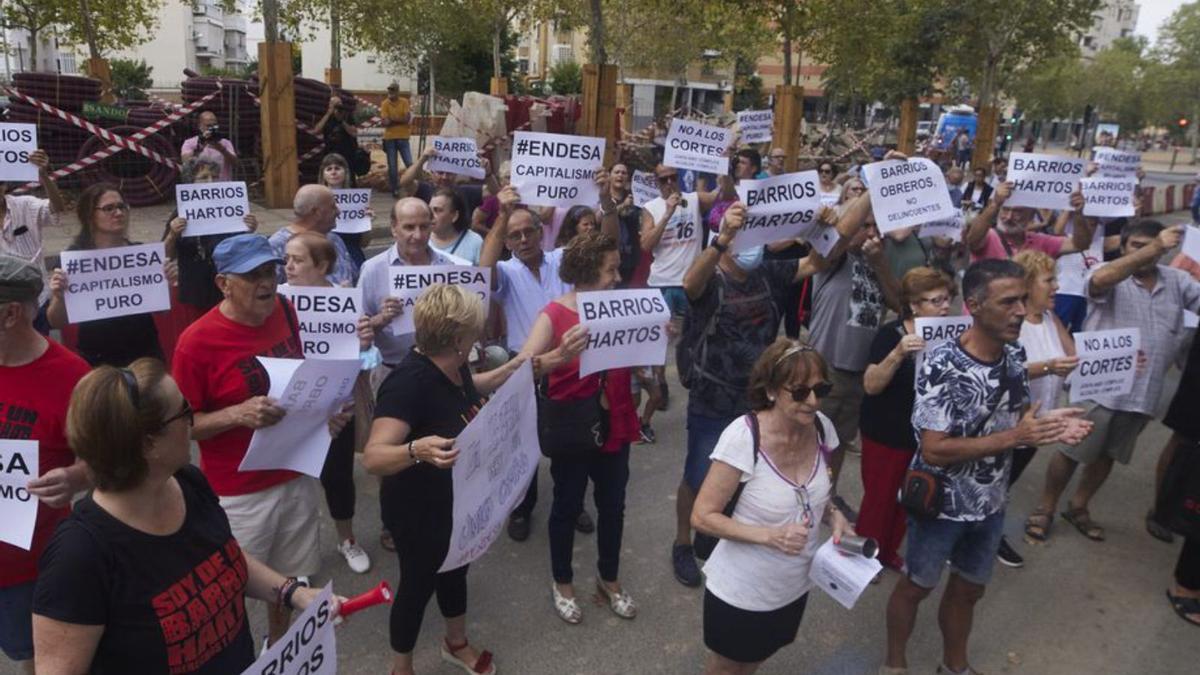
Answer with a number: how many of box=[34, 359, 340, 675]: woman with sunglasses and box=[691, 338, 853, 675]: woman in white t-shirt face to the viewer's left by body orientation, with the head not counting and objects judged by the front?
0

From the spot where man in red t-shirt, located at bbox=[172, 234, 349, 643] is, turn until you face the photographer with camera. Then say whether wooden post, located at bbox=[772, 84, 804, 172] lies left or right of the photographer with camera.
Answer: right

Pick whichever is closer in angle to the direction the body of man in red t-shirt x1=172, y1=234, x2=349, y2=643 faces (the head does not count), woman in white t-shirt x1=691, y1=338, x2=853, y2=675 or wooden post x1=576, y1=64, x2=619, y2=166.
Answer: the woman in white t-shirt

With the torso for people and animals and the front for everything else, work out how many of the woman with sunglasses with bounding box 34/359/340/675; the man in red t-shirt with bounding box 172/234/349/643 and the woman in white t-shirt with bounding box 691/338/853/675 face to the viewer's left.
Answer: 0

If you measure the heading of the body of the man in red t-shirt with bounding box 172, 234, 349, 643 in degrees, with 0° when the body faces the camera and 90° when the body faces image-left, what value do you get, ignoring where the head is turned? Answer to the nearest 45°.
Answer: approximately 315°

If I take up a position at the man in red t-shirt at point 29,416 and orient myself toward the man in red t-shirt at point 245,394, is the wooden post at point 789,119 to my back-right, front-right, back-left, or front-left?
front-left

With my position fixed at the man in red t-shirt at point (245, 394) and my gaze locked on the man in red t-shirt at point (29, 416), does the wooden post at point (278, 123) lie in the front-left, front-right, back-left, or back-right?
back-right

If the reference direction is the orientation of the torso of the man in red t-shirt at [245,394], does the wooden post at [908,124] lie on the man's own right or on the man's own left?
on the man's own left

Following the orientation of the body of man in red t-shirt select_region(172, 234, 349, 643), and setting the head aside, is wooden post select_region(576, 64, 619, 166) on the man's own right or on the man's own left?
on the man's own left

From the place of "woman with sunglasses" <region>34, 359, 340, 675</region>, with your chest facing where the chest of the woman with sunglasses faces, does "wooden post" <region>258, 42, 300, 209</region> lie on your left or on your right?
on your left

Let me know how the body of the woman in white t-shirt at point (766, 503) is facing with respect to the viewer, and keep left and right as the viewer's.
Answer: facing the viewer and to the right of the viewer
